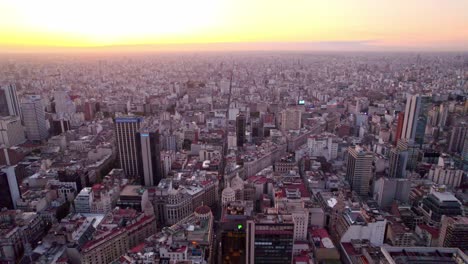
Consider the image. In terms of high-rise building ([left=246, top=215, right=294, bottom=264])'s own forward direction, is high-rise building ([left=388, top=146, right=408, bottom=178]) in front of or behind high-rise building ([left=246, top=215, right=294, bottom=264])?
behind

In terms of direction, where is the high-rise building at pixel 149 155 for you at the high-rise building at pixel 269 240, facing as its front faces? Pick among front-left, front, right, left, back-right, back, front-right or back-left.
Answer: back-right

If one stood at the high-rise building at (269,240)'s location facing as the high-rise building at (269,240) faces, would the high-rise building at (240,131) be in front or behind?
behind

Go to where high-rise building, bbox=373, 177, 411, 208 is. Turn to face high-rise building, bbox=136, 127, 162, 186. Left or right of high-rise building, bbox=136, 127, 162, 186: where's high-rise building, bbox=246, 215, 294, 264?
left

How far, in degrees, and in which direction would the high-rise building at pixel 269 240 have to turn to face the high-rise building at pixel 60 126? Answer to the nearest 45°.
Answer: approximately 135° to its right

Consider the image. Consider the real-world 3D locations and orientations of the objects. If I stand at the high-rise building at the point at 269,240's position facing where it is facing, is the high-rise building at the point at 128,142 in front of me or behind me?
behind

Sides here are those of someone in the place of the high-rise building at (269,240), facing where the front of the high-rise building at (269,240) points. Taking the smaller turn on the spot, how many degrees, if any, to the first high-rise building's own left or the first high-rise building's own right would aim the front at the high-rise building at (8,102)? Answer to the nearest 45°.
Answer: approximately 135° to the first high-rise building's own right

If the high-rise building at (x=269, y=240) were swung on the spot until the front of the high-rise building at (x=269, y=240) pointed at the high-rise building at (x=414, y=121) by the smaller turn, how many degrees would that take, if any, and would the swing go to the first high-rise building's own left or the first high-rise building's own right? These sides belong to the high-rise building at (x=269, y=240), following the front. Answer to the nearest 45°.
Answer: approximately 135° to the first high-rise building's own left

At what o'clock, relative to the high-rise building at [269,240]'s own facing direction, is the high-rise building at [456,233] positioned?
the high-rise building at [456,233] is roughly at 8 o'clock from the high-rise building at [269,240].

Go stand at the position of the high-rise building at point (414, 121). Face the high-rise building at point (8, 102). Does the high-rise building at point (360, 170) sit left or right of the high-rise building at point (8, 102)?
left

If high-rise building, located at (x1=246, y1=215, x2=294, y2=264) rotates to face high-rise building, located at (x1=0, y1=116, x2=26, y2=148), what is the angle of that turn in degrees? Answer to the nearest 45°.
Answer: approximately 135° to its right

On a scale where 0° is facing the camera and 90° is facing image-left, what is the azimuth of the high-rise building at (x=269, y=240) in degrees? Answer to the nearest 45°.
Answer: approximately 0°

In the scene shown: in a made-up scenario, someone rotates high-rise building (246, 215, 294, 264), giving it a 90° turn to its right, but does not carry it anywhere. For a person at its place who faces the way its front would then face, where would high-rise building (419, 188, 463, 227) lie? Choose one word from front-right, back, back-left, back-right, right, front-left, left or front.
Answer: back-right

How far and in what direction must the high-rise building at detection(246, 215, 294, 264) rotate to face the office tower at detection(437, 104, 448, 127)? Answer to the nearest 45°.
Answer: approximately 135° to its left
